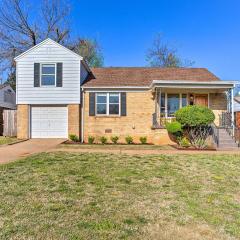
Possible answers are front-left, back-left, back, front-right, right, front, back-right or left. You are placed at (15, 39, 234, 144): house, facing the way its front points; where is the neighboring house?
back-right

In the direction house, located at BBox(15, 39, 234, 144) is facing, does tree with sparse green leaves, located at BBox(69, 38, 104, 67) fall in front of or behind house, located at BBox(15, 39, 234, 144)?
behind

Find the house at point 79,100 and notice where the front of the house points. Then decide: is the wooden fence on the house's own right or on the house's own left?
on the house's own right

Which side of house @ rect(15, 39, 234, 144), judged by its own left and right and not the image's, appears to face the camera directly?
front

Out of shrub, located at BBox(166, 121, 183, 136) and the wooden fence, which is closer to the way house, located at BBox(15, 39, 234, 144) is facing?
the shrub
